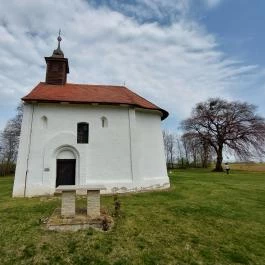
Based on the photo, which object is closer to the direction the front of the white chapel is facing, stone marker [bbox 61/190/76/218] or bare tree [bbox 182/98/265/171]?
the stone marker

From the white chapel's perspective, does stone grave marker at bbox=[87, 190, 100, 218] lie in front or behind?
in front

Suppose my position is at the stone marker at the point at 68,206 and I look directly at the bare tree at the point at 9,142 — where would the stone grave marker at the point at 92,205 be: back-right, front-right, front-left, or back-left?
back-right

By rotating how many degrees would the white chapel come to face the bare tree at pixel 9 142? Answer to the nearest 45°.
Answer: approximately 135° to its right

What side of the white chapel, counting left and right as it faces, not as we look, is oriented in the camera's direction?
front

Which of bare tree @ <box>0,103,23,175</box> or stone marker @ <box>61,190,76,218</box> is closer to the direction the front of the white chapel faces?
the stone marker

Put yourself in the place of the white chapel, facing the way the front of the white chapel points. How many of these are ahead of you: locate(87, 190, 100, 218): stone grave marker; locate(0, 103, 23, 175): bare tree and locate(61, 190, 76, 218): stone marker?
2

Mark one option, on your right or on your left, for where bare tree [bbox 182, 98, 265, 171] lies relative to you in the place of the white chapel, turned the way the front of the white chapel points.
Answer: on your left

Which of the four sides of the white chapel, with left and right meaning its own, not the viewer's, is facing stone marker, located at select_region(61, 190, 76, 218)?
front
